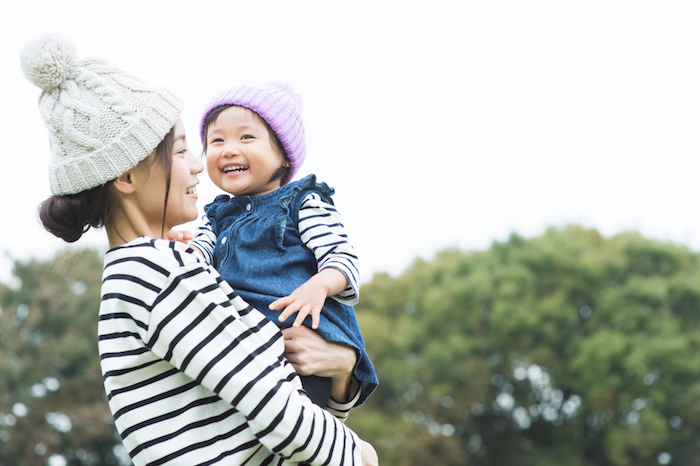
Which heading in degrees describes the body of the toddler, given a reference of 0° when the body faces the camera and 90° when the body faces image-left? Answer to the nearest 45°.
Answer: approximately 45°

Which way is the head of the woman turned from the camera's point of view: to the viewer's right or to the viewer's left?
to the viewer's right

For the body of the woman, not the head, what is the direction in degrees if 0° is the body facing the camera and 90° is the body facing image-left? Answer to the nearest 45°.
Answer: approximately 270°
